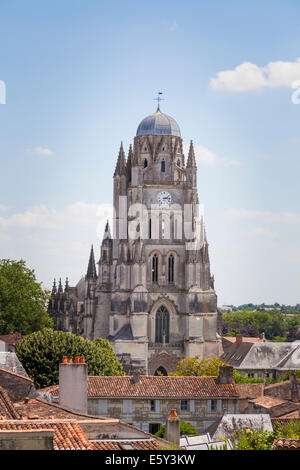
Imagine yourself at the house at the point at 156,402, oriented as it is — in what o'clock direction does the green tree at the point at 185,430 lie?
The green tree is roughly at 11 o'clock from the house.

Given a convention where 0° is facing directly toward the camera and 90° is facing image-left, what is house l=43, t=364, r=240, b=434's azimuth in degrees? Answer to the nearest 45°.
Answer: approximately 0°
